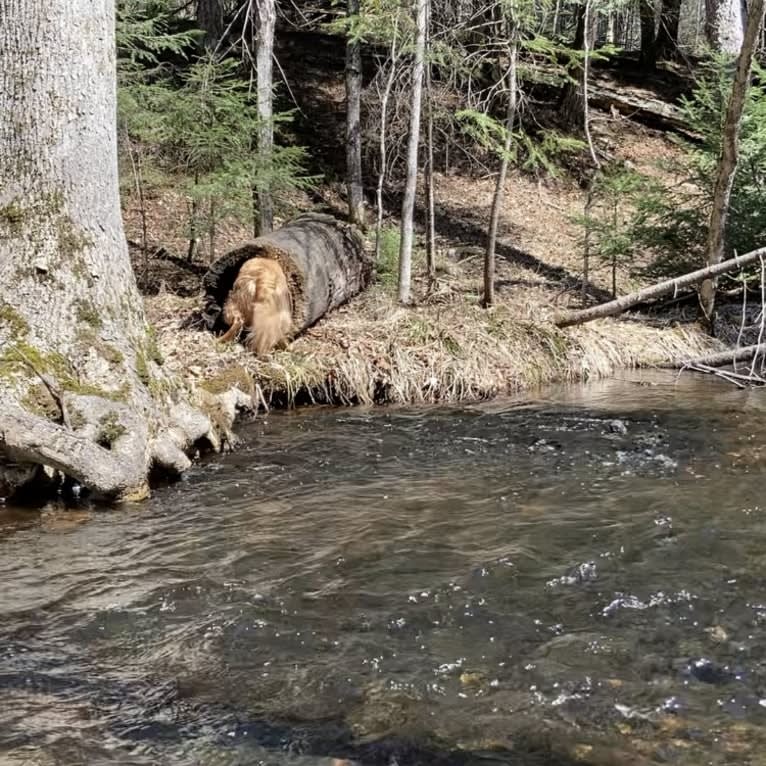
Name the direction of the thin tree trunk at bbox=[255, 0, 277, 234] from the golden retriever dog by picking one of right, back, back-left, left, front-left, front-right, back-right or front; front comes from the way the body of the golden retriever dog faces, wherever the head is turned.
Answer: front

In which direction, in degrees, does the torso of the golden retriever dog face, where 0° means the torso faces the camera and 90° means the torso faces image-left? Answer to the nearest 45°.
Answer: approximately 180°

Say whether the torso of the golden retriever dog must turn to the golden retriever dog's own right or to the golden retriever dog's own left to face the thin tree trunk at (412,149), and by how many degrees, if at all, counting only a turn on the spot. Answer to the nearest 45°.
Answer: approximately 45° to the golden retriever dog's own right

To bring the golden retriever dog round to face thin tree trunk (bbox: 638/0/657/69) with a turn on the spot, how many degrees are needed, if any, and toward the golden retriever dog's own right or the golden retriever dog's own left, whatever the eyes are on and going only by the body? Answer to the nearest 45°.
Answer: approximately 45° to the golden retriever dog's own right

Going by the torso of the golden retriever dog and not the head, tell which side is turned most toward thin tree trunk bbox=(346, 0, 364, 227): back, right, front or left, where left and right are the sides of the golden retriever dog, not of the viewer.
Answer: front

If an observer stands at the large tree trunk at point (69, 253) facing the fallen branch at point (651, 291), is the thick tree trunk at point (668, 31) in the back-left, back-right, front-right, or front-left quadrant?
front-left

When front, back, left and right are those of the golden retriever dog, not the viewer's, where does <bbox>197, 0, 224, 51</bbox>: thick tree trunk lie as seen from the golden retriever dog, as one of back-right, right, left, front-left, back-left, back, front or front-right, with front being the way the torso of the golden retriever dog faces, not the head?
front

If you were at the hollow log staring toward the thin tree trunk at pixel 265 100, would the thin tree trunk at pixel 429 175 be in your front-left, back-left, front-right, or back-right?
front-right

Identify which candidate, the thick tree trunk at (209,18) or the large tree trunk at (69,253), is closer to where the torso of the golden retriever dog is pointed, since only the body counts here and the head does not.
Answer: the thick tree trunk

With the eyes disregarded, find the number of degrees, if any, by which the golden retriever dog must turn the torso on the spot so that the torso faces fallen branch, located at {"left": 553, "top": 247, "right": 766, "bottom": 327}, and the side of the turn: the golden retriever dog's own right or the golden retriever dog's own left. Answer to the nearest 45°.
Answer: approximately 90° to the golden retriever dog's own right

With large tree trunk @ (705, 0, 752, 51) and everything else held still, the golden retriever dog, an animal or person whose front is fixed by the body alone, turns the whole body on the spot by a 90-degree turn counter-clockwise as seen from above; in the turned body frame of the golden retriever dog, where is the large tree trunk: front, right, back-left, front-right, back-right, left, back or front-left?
back-right
